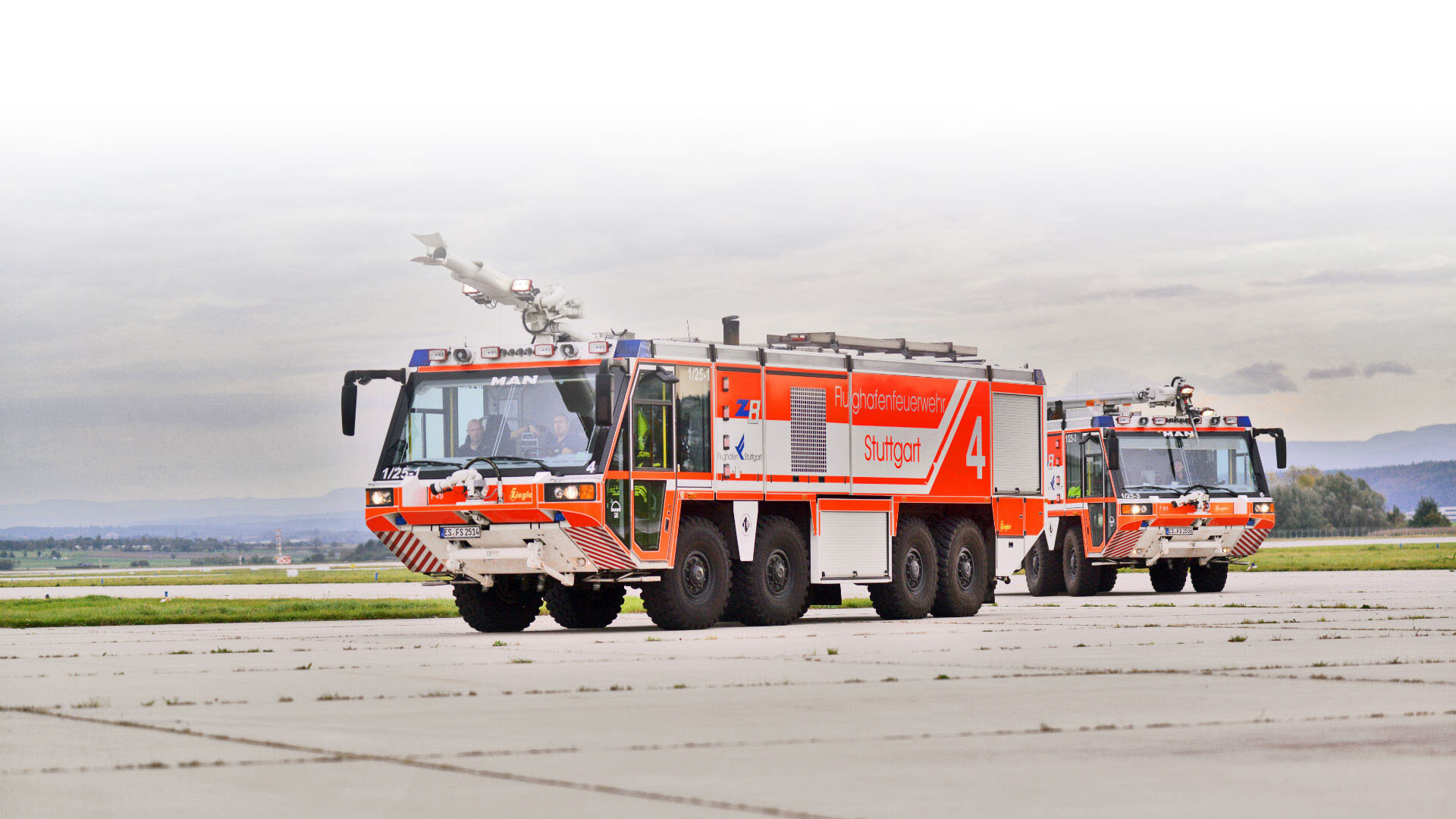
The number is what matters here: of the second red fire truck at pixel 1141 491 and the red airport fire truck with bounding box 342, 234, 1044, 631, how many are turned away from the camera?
0

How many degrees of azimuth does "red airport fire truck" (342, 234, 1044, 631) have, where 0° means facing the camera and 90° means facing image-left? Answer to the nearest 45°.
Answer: approximately 45°

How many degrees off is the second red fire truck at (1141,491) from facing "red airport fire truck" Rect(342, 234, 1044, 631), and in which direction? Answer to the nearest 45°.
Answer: approximately 45° to its right

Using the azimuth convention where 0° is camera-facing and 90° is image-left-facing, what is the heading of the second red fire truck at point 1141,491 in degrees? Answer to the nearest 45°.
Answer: approximately 315°

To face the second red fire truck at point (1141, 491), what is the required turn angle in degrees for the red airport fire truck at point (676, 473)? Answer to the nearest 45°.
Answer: approximately 180°
